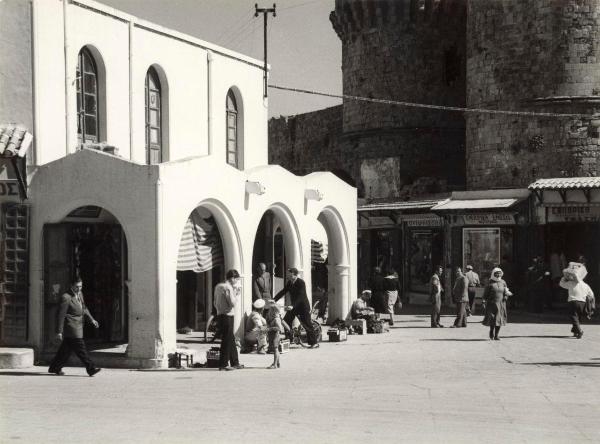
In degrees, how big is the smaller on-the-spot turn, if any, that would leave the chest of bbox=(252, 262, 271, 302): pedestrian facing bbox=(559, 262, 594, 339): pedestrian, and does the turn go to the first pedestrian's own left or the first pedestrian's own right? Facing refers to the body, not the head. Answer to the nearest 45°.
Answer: approximately 90° to the first pedestrian's own left

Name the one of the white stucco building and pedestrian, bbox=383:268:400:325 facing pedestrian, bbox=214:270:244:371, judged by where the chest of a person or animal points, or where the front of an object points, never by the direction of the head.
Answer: the white stucco building

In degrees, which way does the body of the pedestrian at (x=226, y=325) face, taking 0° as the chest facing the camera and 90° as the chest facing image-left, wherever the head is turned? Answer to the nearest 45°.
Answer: approximately 270°

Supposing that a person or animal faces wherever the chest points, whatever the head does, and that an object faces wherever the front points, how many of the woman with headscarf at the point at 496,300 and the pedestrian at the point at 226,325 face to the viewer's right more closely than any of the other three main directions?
1

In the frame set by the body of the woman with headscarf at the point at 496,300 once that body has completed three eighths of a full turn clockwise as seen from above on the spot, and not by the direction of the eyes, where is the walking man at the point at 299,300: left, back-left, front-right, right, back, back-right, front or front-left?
left

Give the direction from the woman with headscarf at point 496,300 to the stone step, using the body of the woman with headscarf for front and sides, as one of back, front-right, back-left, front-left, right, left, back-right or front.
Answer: front-right

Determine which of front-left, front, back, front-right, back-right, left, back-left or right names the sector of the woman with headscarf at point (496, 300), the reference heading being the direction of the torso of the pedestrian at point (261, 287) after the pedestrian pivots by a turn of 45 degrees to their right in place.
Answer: back-left

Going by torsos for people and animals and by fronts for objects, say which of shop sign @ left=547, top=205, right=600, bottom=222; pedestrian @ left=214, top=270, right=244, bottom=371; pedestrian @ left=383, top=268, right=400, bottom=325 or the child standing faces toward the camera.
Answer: the shop sign

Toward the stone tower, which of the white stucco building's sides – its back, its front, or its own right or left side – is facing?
left
